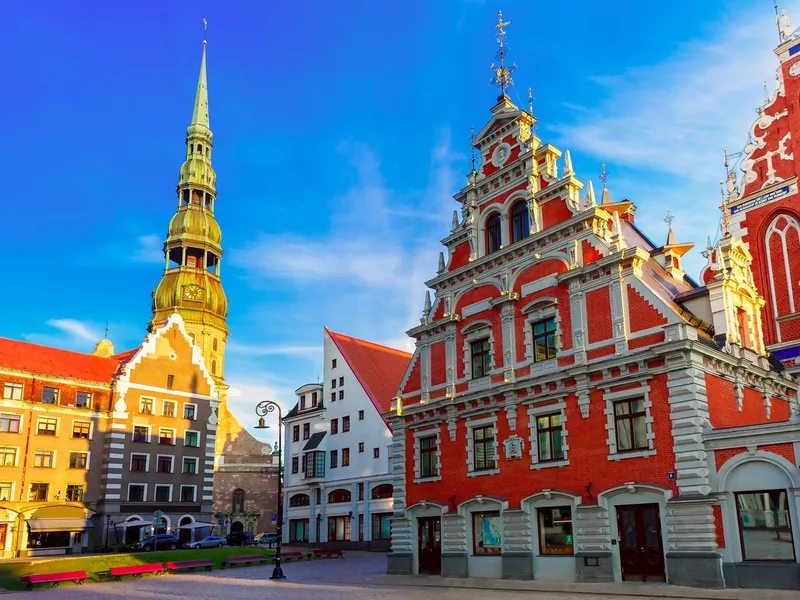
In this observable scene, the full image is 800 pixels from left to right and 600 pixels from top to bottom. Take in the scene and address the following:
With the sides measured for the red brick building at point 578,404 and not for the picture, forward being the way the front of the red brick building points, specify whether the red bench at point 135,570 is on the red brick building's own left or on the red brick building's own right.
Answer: on the red brick building's own right

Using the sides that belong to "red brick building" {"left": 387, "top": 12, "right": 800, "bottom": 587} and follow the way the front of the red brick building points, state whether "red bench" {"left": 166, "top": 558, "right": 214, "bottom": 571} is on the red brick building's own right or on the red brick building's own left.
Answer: on the red brick building's own right

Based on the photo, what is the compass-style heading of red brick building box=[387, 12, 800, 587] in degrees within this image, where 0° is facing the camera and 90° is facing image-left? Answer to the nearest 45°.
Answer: approximately 45°

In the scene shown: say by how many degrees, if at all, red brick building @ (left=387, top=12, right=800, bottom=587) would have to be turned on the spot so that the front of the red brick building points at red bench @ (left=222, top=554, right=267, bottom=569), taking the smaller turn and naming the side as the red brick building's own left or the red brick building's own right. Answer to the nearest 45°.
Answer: approximately 90° to the red brick building's own right
